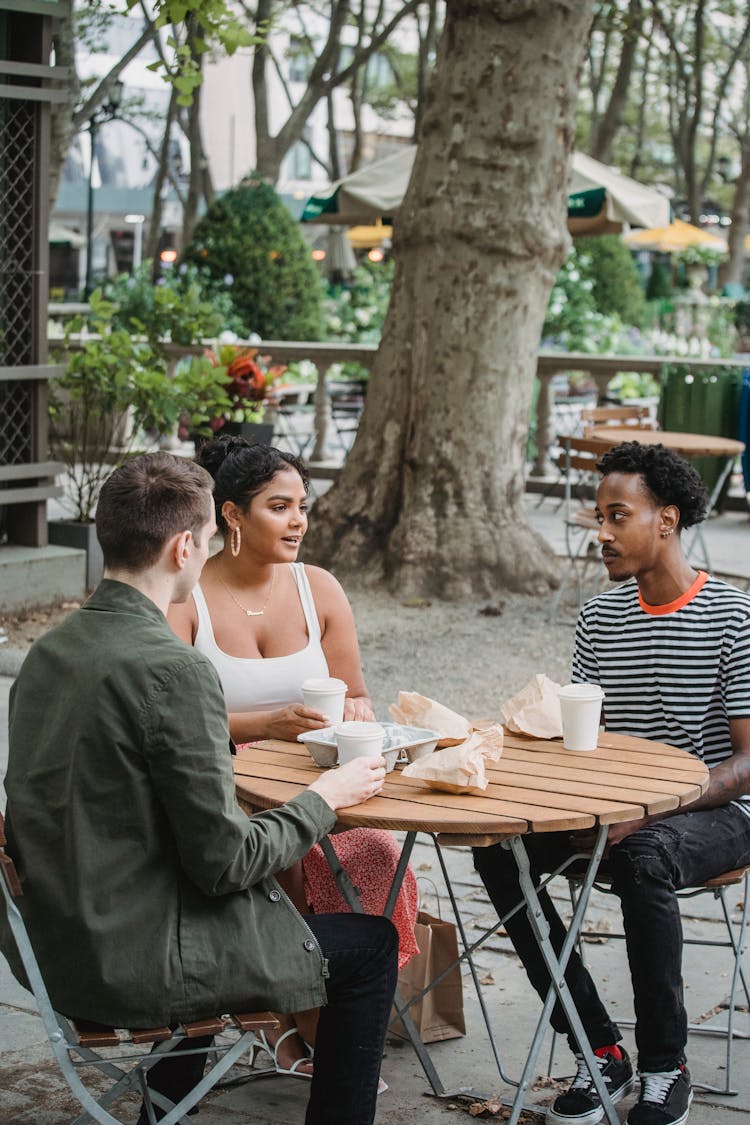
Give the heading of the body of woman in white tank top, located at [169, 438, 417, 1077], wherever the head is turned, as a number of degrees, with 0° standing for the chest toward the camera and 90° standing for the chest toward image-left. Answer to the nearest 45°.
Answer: approximately 315°

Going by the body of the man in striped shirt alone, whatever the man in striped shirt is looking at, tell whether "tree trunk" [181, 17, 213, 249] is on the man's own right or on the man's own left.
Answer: on the man's own right

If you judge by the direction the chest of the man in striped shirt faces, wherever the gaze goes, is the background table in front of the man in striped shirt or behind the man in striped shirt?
behind

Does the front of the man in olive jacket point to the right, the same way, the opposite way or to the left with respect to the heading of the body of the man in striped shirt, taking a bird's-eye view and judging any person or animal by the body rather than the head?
the opposite way

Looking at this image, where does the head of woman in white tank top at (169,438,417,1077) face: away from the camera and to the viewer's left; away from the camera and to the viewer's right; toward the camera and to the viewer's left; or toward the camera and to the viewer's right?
toward the camera and to the viewer's right

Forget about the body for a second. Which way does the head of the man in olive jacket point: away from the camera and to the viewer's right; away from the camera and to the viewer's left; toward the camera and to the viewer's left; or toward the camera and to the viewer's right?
away from the camera and to the viewer's right

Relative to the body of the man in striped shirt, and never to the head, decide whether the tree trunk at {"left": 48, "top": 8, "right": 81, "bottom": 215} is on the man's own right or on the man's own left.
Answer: on the man's own right

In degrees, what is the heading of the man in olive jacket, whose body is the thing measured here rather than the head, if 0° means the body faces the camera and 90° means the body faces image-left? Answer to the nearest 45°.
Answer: approximately 225°

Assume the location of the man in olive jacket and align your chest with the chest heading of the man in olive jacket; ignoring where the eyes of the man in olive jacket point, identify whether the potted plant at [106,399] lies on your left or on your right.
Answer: on your left

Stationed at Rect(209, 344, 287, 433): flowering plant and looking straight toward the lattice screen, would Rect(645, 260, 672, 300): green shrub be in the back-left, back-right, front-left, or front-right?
back-right

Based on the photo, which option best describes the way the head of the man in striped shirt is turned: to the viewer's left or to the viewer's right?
to the viewer's left

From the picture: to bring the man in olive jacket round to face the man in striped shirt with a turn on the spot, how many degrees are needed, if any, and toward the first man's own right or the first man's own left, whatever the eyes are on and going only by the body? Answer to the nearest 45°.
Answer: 0° — they already face them

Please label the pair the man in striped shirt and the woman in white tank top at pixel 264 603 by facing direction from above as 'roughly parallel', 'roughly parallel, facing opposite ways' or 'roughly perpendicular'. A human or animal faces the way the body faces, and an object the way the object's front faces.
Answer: roughly perpendicular
